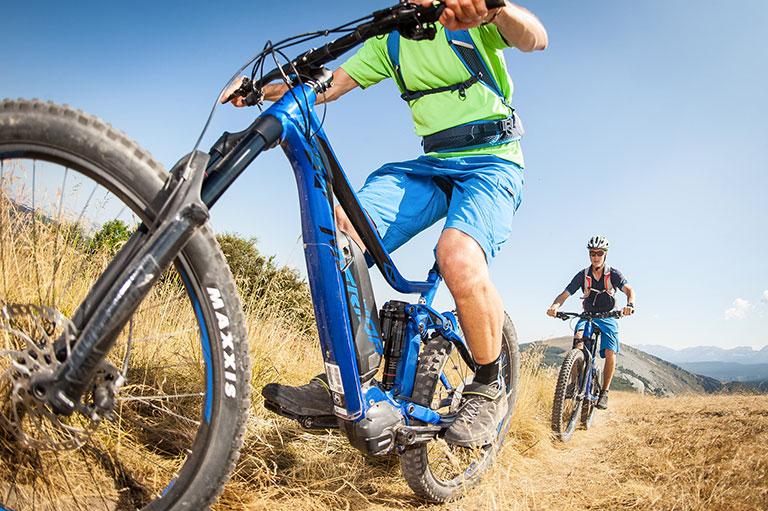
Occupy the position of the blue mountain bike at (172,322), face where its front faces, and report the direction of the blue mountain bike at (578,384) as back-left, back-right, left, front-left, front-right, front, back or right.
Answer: back

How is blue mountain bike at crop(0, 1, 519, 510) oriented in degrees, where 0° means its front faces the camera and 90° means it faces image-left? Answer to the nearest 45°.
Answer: approximately 45°

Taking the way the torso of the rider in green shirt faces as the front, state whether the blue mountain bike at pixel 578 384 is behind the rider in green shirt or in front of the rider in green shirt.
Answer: behind
